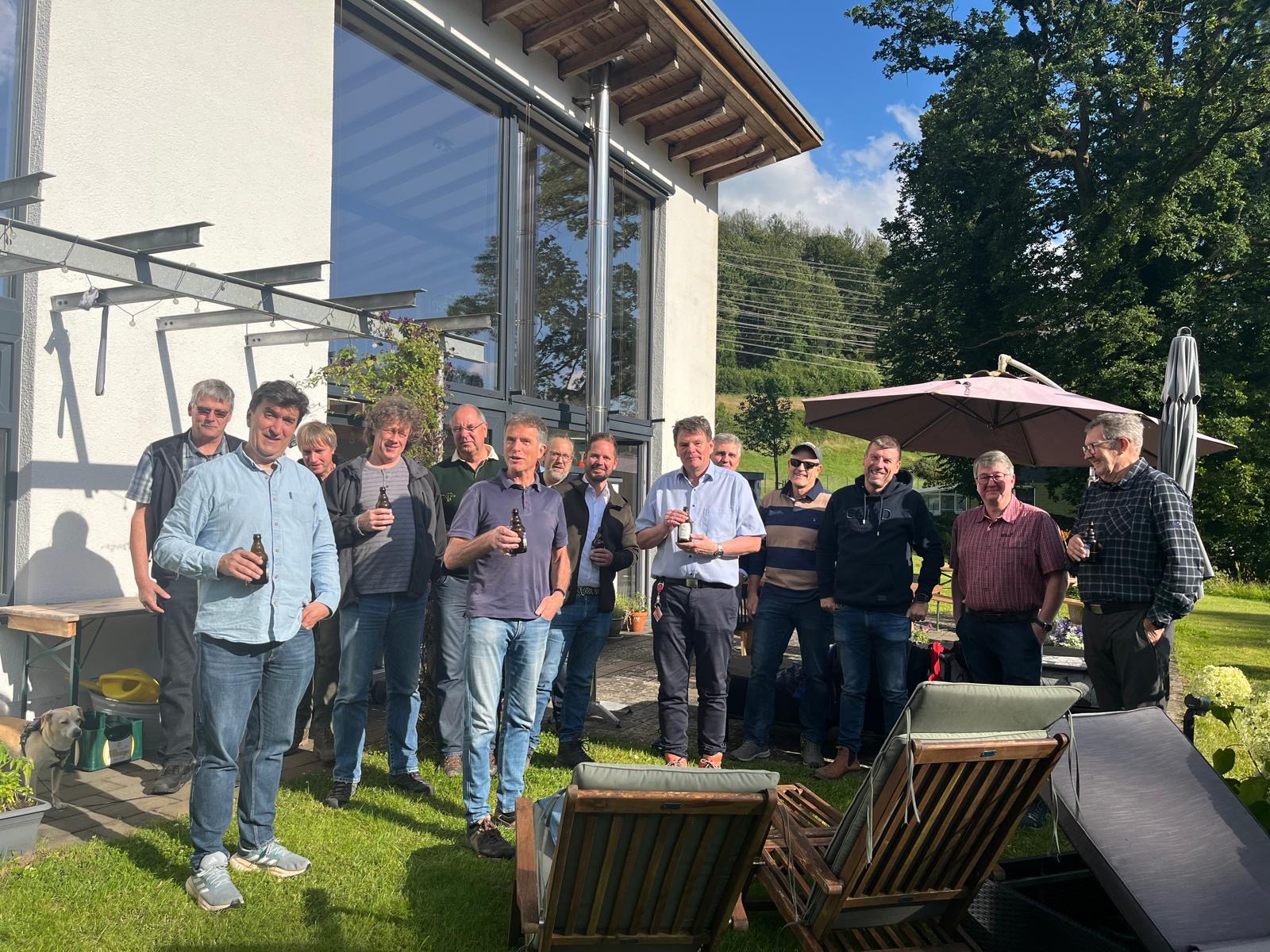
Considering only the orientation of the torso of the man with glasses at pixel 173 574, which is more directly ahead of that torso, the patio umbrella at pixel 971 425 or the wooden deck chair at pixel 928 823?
the wooden deck chair

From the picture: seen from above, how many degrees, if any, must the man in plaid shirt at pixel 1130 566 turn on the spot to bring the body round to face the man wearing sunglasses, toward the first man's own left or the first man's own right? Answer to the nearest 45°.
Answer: approximately 45° to the first man's own right

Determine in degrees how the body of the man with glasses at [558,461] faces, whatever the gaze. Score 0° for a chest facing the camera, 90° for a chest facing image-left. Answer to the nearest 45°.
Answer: approximately 0°

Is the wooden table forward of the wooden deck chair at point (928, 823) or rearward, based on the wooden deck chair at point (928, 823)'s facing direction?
forward

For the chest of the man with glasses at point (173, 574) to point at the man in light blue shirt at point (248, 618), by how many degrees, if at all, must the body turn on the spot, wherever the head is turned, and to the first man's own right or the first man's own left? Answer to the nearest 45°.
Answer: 0° — they already face them

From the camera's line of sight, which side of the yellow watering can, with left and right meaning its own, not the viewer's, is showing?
left

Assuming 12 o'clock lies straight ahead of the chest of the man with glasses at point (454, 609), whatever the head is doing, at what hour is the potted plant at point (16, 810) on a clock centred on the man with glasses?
The potted plant is roughly at 2 o'clock from the man with glasses.

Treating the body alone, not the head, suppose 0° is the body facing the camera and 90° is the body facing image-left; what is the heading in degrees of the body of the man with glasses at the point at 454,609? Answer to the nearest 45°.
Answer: approximately 0°

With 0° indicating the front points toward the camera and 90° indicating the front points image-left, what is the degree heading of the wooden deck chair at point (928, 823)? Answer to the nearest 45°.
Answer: approximately 135°

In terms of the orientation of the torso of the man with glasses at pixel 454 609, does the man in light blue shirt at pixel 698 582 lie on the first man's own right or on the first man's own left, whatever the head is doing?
on the first man's own left

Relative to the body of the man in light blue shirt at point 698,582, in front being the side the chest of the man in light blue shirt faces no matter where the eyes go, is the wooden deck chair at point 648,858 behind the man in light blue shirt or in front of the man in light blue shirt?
in front
